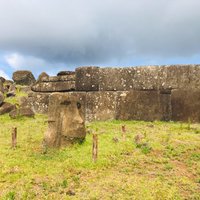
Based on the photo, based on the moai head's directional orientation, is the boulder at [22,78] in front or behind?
behind

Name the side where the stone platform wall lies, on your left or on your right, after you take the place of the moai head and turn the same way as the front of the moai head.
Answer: on your left
